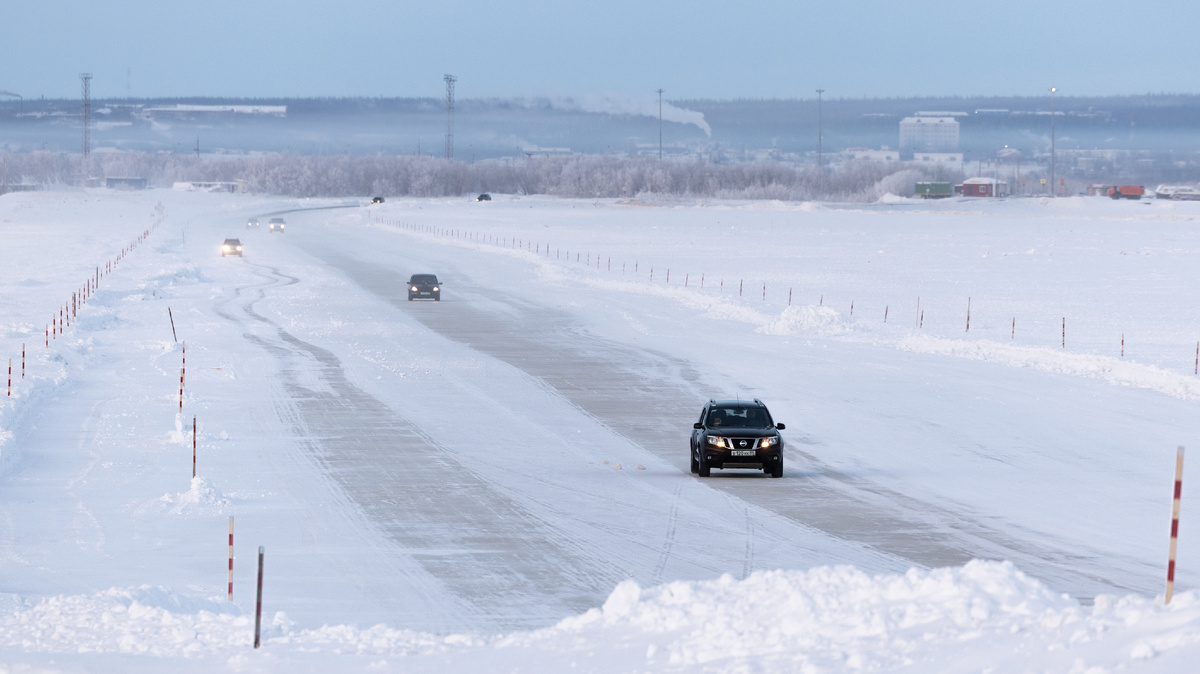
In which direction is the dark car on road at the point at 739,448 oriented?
toward the camera
